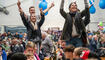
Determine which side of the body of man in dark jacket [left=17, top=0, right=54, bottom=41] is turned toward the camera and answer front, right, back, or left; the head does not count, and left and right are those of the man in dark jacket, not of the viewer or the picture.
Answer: front

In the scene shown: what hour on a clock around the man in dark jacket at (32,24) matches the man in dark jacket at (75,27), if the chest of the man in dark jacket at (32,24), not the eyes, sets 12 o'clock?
the man in dark jacket at (75,27) is roughly at 10 o'clock from the man in dark jacket at (32,24).
